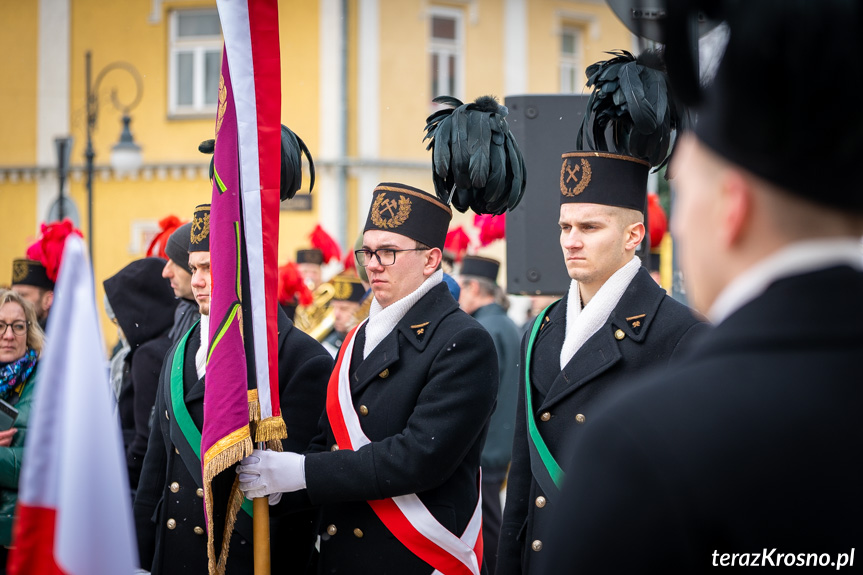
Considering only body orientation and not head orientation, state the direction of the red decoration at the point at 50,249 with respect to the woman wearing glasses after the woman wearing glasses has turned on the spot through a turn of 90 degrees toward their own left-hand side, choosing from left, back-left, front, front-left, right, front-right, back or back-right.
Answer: back-left

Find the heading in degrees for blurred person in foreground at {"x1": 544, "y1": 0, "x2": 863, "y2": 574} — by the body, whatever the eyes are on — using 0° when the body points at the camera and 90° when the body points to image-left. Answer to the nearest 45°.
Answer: approximately 135°

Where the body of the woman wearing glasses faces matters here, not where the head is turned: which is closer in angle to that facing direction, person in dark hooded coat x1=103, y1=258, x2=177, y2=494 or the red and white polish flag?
the red and white polish flag

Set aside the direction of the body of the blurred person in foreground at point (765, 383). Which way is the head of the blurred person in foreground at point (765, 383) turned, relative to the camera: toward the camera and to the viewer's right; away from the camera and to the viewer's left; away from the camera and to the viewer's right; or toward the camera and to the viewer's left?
away from the camera and to the viewer's left
